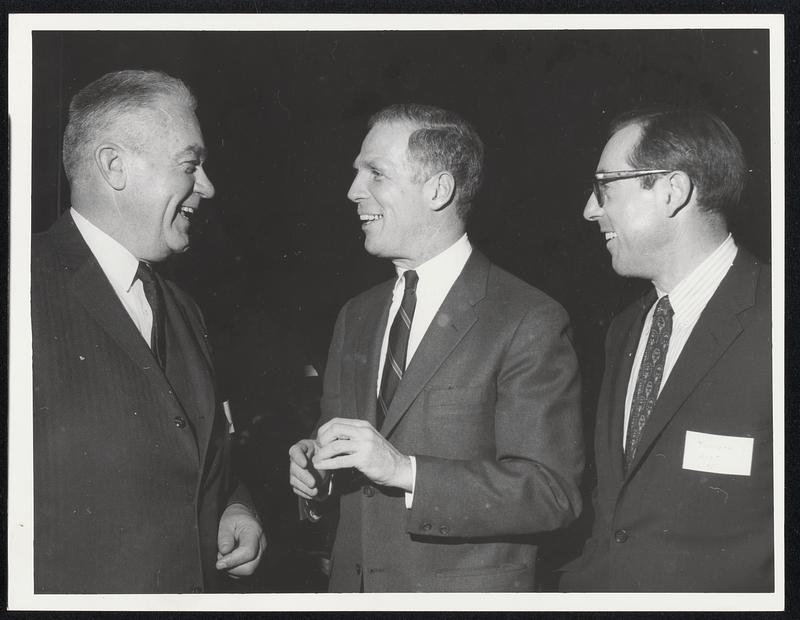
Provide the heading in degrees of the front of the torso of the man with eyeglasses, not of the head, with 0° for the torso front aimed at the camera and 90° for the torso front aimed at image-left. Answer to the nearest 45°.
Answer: approximately 45°
